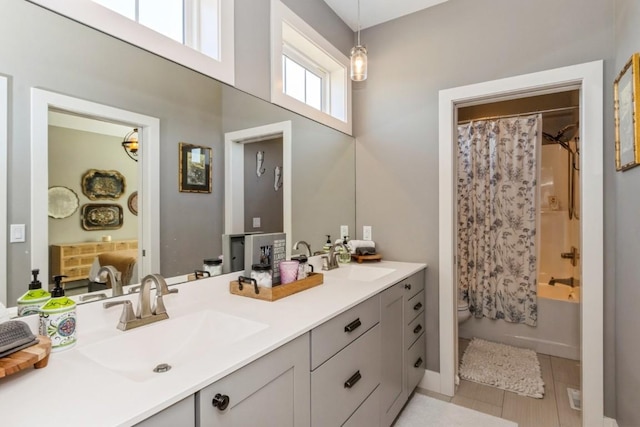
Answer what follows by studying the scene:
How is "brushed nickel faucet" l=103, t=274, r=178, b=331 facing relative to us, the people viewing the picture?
facing the viewer and to the right of the viewer

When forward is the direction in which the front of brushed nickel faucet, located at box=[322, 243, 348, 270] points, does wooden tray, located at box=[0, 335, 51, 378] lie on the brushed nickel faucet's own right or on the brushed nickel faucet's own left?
on the brushed nickel faucet's own right

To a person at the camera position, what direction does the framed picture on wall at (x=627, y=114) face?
facing to the left of the viewer

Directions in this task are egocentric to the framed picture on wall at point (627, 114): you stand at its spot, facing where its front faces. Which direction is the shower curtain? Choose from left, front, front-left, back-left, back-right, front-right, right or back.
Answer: front-right

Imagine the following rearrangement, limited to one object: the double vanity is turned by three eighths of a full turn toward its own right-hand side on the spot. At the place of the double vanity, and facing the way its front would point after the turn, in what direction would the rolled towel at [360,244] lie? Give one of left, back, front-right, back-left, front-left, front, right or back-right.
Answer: back-right

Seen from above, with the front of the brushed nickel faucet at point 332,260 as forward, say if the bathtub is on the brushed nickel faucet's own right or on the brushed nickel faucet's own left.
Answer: on the brushed nickel faucet's own left

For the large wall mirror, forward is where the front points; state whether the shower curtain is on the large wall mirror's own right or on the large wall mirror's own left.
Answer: on the large wall mirror's own left

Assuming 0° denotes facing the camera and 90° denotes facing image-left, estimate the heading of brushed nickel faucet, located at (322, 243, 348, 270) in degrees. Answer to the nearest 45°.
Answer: approximately 315°

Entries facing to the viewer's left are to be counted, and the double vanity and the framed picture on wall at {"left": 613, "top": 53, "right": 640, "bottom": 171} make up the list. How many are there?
1

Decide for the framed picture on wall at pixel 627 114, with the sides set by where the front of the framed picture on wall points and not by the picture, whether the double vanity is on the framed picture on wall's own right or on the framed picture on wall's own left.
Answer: on the framed picture on wall's own left
